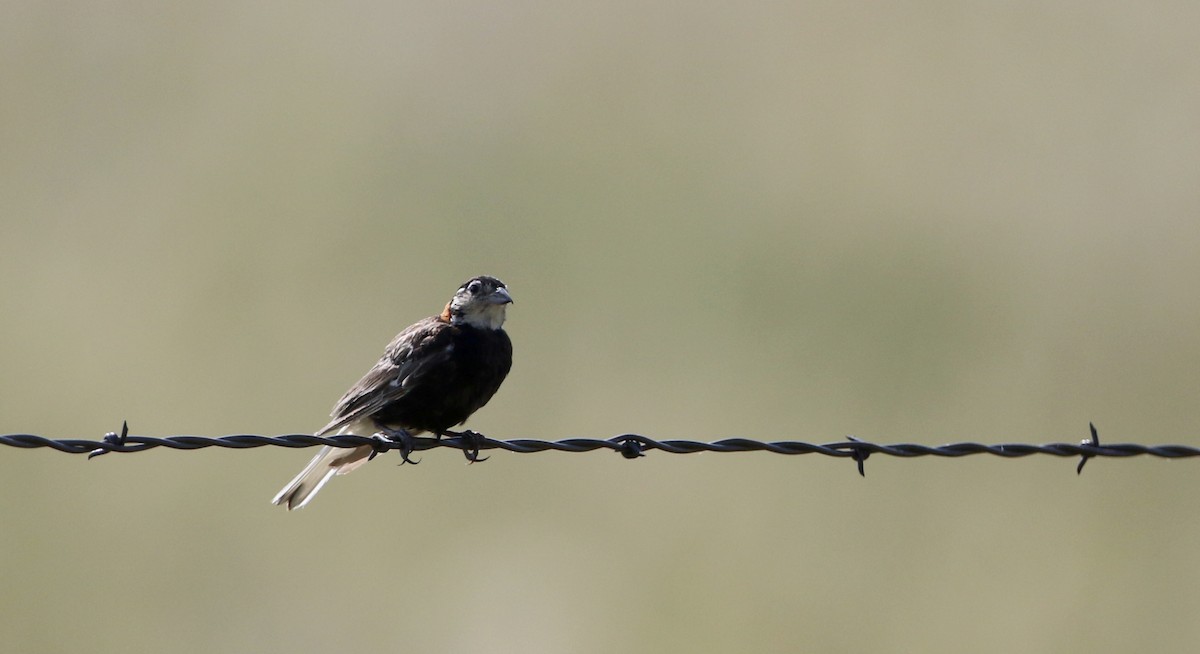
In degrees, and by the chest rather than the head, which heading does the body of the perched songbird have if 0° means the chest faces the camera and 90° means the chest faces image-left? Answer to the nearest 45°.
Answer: approximately 315°
